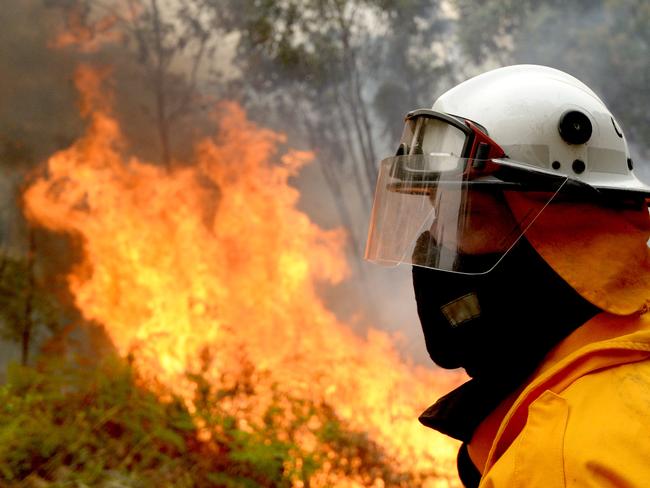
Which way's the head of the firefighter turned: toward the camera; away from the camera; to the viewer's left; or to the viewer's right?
to the viewer's left

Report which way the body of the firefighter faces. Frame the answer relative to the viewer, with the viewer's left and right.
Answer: facing to the left of the viewer

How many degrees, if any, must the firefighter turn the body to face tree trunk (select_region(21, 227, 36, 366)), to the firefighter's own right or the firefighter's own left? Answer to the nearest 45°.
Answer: approximately 45° to the firefighter's own right
